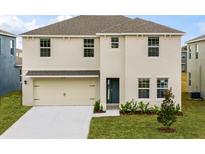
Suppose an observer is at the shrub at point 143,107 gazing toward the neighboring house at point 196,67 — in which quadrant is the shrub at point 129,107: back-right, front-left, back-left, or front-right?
back-left

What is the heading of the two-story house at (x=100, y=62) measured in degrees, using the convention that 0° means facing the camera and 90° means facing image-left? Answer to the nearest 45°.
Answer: approximately 0°

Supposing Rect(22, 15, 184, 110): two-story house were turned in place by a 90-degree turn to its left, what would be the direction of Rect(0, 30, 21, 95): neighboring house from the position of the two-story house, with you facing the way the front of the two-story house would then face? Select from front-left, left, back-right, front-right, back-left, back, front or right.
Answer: back-left

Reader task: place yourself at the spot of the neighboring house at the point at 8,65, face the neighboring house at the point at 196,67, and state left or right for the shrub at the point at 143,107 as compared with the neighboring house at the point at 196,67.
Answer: right

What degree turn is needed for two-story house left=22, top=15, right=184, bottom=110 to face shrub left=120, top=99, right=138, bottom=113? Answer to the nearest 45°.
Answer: approximately 45° to its left

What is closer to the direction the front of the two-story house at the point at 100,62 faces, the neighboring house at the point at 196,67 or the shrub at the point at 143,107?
the shrub
